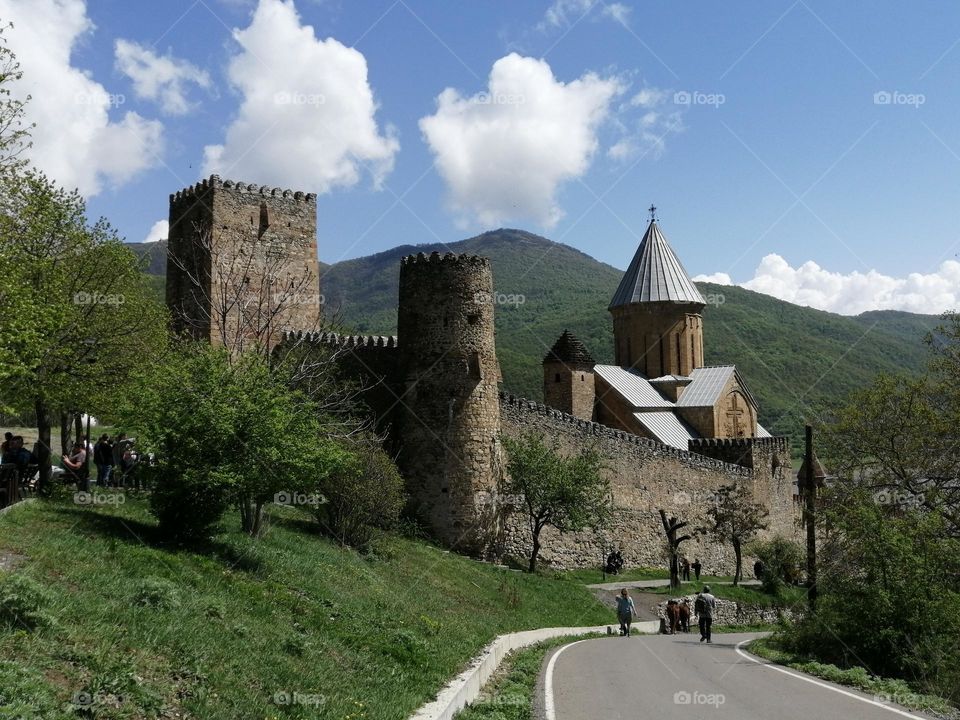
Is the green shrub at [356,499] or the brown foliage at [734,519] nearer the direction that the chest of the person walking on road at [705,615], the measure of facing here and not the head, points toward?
the brown foliage

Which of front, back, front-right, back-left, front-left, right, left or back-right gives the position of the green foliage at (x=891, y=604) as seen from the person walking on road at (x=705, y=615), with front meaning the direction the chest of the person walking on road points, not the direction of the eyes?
back-right

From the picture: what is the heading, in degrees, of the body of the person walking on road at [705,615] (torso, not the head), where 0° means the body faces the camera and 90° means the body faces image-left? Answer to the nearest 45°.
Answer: approximately 180°

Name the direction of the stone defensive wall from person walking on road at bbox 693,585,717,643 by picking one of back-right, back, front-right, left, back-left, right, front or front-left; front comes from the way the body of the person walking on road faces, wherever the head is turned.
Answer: front

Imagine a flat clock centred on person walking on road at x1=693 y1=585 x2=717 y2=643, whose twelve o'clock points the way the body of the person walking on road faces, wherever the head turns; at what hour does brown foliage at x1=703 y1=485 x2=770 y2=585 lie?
The brown foliage is roughly at 12 o'clock from the person walking on road.

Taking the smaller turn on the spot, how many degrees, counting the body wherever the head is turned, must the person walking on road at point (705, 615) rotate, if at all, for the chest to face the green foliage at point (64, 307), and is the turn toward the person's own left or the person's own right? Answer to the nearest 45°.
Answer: approximately 135° to the person's own left

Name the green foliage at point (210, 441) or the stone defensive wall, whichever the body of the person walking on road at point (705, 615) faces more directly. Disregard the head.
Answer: the stone defensive wall

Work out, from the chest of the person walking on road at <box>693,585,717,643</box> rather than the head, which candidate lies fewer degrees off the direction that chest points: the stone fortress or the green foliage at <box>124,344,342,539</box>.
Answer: the stone fortress

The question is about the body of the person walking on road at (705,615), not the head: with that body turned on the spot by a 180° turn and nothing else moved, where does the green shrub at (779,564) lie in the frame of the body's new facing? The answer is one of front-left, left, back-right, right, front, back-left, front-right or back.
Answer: back
